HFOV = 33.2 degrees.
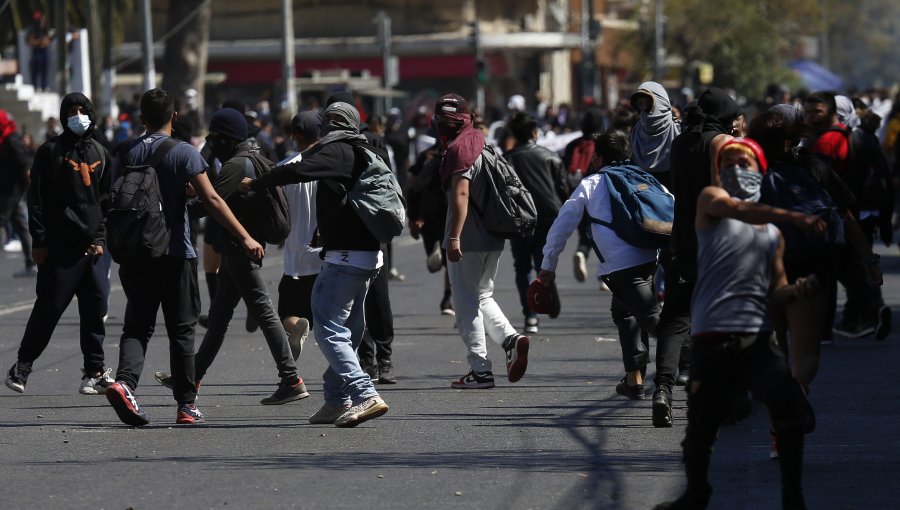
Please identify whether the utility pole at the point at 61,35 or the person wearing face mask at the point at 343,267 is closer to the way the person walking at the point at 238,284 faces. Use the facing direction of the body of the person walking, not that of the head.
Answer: the utility pole

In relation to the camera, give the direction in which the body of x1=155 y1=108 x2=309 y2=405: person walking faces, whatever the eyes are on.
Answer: to the viewer's left

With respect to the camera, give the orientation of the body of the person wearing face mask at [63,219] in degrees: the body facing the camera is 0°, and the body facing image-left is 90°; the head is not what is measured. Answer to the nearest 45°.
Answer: approximately 0°

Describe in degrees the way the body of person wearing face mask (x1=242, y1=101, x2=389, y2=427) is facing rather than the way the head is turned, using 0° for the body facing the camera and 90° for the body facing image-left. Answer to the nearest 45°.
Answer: approximately 90°

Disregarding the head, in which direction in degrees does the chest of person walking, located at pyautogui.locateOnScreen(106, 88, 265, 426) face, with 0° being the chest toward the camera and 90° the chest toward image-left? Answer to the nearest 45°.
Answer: approximately 225°

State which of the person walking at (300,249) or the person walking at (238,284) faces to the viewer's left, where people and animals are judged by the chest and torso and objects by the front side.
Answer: the person walking at (238,284)
